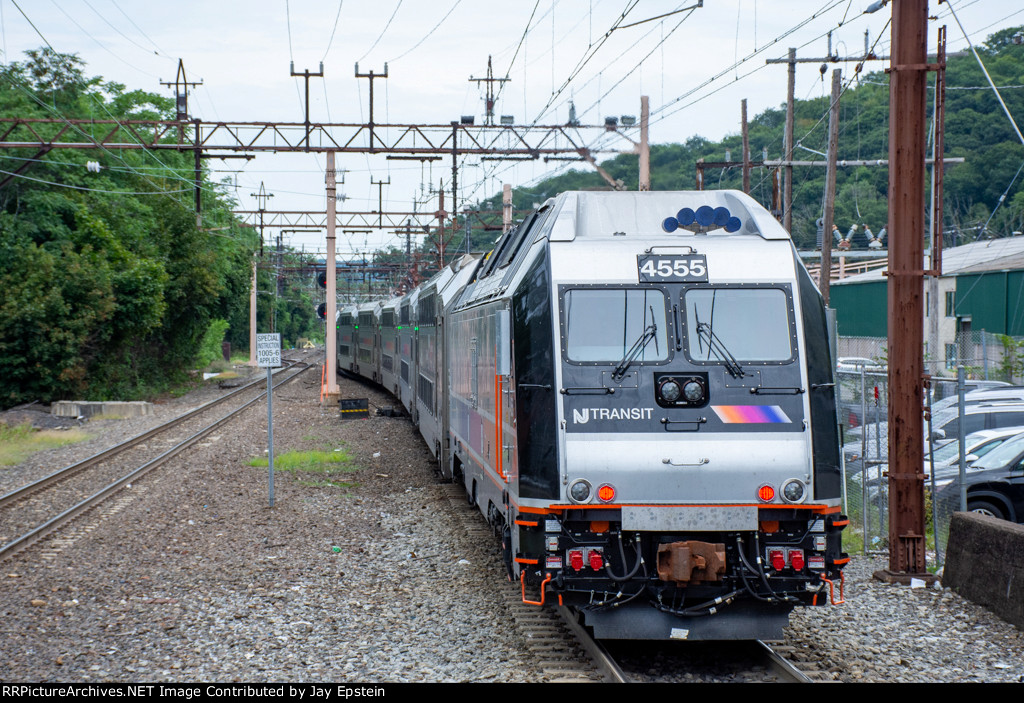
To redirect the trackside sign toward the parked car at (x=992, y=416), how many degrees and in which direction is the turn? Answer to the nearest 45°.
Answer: approximately 90° to its left

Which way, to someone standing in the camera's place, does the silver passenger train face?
facing the viewer

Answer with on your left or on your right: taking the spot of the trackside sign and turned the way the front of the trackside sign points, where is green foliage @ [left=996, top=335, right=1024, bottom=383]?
on your left

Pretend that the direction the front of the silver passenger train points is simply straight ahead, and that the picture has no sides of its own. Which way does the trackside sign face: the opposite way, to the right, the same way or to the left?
the same way

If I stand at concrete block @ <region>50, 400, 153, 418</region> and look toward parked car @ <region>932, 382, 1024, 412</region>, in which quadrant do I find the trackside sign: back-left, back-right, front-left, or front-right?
front-right

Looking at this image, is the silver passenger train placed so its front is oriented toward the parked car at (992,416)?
no

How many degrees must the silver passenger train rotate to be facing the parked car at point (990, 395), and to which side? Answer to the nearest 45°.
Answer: approximately 135° to its left

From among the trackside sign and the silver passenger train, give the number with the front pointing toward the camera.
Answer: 2

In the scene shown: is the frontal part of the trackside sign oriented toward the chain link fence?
no

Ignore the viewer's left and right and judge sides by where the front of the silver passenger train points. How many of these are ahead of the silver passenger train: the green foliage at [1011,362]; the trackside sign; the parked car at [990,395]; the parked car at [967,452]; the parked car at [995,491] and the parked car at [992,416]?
0

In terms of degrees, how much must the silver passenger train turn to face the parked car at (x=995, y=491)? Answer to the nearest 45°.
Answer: approximately 135° to its left

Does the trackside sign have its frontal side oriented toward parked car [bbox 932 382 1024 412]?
no
